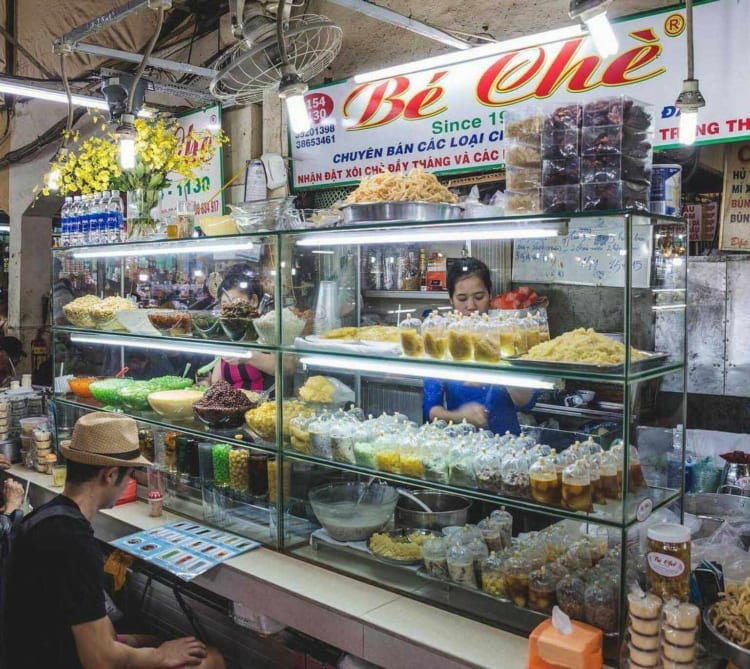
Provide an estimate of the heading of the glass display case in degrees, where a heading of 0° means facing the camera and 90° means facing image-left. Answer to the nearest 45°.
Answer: approximately 45°

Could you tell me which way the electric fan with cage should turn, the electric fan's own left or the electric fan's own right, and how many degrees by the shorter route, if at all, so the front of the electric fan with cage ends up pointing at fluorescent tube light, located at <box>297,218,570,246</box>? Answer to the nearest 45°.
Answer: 0° — it already faces it

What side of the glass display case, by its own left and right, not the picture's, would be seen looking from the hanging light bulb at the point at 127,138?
right

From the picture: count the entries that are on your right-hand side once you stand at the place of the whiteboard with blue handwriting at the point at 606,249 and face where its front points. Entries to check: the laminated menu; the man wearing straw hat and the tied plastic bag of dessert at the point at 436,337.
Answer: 3

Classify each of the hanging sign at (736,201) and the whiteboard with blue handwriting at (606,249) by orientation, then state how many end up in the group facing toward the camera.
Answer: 2
